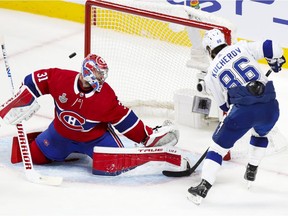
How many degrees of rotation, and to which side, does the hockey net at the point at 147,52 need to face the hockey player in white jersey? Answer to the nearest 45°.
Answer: approximately 90° to its left

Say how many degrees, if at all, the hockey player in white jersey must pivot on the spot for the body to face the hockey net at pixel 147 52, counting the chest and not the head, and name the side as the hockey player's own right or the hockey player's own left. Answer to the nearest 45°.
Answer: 0° — they already face it

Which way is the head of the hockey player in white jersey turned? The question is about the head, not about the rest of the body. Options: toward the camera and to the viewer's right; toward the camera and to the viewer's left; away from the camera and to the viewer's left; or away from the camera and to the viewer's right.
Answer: away from the camera and to the viewer's left

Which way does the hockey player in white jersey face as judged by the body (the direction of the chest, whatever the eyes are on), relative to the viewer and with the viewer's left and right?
facing away from the viewer and to the left of the viewer

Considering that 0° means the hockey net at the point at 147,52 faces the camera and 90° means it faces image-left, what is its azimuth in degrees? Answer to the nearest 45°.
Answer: approximately 45°
